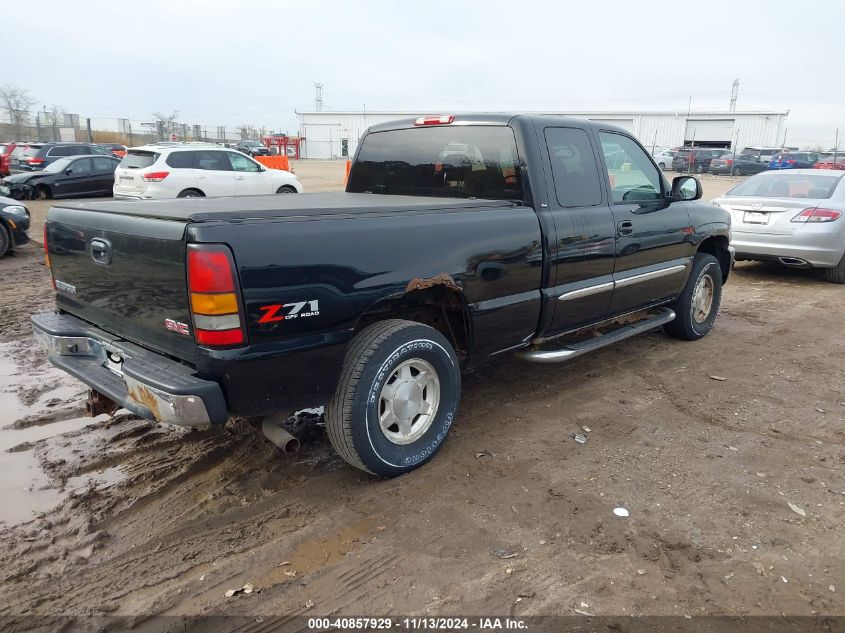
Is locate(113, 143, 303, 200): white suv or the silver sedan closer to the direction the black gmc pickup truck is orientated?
the silver sedan

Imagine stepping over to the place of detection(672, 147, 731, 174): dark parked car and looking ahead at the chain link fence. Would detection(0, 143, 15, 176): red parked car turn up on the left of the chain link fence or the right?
left

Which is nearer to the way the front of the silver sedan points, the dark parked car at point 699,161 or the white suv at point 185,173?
the dark parked car

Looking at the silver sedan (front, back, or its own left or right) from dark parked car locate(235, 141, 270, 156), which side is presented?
left

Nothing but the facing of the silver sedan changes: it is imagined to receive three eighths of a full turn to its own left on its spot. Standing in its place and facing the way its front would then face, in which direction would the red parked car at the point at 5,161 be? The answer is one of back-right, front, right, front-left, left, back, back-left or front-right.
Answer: front

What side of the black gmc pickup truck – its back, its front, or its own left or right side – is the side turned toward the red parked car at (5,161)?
left

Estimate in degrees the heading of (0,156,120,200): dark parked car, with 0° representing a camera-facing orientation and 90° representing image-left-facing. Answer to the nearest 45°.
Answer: approximately 45°

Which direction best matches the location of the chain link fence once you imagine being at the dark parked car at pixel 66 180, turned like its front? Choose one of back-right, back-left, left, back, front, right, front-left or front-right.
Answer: back-right

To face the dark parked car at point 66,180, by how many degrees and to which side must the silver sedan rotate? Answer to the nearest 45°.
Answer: approximately 135° to its left

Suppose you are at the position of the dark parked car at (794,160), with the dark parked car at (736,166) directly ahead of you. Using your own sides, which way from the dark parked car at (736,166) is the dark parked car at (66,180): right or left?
left

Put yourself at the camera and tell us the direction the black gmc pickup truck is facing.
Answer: facing away from the viewer and to the right of the viewer

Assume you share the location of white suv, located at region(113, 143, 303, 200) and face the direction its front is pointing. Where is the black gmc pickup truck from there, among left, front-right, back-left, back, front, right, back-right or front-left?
back-right
